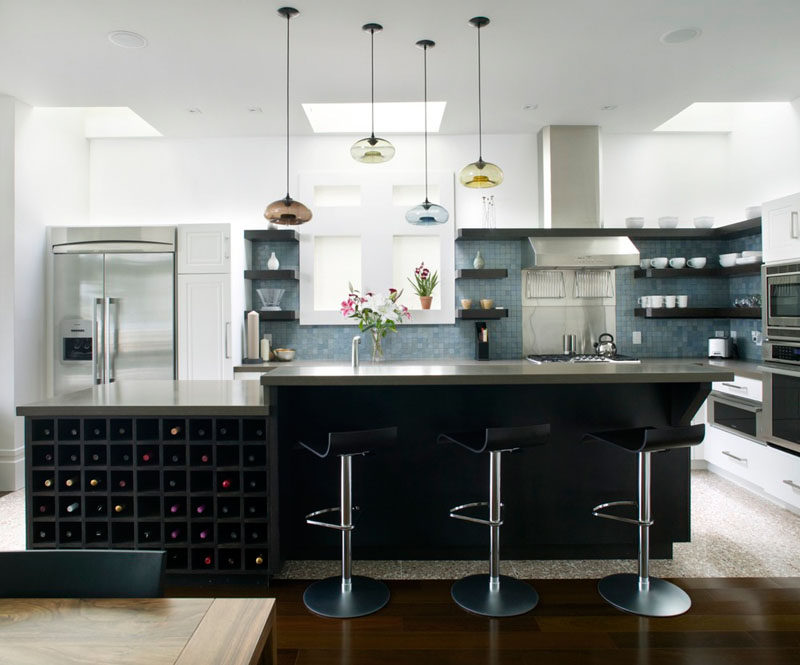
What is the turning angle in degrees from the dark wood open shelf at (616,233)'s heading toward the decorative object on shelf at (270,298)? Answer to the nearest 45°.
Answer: approximately 90° to its right

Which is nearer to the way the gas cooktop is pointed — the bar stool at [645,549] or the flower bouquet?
the bar stool

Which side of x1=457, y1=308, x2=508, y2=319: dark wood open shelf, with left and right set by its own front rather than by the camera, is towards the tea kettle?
left

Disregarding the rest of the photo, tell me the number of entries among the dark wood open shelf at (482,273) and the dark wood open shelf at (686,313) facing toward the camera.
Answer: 2

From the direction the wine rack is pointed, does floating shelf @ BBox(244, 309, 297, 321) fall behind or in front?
behind

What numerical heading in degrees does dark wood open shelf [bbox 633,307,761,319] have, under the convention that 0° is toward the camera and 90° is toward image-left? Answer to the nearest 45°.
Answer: approximately 0°

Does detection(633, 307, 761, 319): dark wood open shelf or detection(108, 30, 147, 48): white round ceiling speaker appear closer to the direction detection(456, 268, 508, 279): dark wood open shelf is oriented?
the white round ceiling speaker

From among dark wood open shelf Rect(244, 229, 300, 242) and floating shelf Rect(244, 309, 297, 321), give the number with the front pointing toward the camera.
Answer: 2

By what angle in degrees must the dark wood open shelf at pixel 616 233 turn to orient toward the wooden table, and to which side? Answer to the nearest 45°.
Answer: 0° — it already faces it
